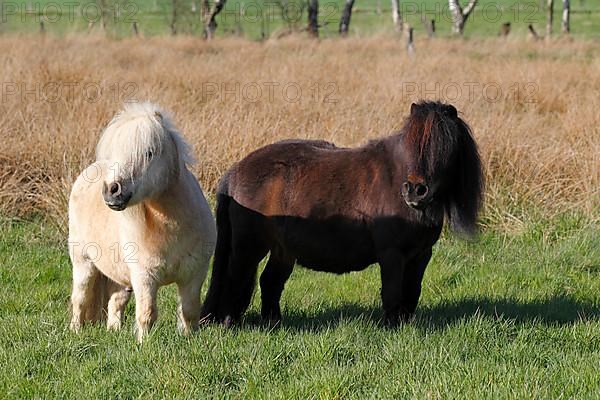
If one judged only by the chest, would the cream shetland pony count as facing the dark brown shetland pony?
no

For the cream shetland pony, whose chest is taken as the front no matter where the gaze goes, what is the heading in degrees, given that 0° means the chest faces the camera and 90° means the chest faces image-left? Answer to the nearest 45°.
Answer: approximately 315°

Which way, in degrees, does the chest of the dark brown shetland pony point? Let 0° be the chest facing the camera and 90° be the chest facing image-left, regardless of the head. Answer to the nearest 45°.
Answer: approximately 270°

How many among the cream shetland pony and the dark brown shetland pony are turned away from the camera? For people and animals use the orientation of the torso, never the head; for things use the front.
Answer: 0

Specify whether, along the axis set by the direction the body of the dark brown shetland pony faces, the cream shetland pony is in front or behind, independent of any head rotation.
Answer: behind
